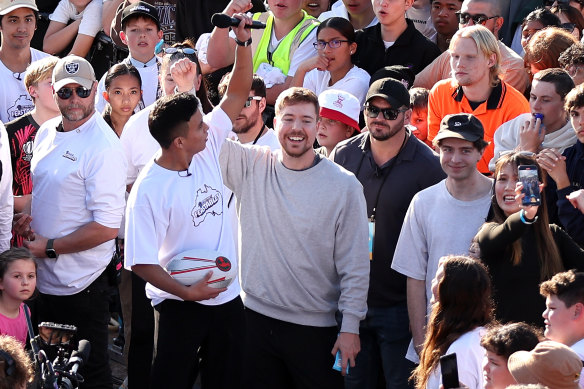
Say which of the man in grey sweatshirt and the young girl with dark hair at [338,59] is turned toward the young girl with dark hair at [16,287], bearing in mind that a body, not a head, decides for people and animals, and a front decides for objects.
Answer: the young girl with dark hair at [338,59]

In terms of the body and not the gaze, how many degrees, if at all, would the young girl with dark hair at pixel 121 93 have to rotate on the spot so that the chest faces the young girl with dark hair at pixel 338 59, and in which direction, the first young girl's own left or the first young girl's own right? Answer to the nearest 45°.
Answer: approximately 90° to the first young girl's own left

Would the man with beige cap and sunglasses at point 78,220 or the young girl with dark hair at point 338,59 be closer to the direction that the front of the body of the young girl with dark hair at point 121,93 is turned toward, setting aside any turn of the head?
the man with beige cap and sunglasses

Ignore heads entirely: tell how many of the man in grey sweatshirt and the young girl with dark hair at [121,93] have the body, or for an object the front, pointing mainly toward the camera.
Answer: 2

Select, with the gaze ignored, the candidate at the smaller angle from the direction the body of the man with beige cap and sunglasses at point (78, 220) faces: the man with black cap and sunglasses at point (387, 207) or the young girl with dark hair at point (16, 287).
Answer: the young girl with dark hair

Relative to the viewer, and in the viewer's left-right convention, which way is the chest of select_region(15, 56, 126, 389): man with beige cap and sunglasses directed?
facing the viewer and to the left of the viewer

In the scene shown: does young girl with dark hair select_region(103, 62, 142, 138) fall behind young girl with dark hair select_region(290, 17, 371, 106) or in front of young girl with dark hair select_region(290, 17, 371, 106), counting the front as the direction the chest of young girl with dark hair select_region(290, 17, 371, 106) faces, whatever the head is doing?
in front

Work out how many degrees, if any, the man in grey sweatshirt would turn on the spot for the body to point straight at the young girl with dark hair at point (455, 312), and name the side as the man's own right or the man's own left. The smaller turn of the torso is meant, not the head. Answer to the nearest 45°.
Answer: approximately 45° to the man's own left

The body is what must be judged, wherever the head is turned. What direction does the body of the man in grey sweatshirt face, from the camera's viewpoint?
toward the camera

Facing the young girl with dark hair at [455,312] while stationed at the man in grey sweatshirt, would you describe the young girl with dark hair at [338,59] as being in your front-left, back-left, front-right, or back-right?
back-left

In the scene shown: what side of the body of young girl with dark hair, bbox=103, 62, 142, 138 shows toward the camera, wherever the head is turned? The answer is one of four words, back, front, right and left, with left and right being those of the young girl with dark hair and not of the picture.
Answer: front

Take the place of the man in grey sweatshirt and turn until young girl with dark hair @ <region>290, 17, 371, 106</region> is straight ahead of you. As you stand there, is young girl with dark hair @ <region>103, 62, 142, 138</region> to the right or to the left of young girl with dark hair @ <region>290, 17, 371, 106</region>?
left

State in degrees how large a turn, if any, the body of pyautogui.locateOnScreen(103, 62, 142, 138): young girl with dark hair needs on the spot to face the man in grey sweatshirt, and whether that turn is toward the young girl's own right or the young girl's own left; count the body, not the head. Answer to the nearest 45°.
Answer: approximately 45° to the young girl's own left

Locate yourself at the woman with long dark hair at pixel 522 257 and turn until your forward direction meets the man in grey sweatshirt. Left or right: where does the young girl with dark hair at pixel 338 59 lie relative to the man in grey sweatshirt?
right

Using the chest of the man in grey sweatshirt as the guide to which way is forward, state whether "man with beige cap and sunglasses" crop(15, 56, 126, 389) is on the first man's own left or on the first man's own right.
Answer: on the first man's own right
